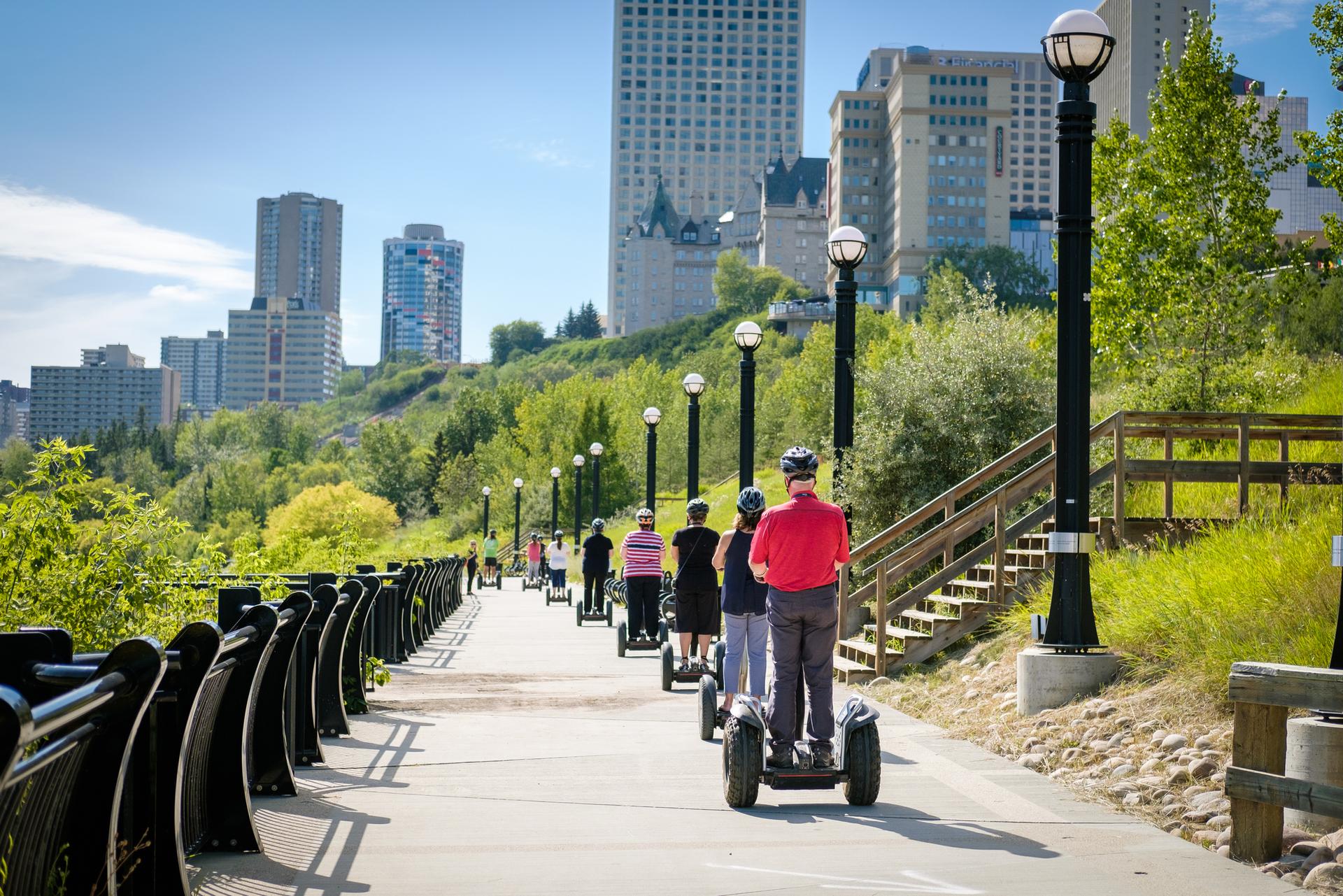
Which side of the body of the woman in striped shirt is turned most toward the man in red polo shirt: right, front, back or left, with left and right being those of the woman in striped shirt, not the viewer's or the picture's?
back

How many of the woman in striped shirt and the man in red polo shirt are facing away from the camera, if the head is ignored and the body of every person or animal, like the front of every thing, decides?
2

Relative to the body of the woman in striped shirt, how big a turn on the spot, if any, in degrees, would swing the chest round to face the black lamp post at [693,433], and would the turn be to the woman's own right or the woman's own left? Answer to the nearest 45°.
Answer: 0° — they already face it

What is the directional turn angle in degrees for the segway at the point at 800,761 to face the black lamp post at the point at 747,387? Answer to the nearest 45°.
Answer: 0° — it already faces it

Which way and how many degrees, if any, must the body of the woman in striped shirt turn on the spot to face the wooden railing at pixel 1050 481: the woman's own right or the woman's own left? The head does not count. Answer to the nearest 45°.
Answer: approximately 135° to the woman's own right

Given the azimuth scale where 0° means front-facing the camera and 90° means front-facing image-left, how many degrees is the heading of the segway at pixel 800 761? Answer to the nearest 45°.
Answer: approximately 180°

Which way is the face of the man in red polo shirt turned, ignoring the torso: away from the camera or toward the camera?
away from the camera

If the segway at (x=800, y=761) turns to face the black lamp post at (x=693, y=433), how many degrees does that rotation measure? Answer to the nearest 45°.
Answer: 0° — it already faces it

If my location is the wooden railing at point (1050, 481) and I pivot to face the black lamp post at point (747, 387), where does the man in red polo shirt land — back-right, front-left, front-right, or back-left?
back-left

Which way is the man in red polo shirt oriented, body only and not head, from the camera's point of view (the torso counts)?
away from the camera

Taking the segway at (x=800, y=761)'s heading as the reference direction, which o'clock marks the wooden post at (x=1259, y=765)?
The wooden post is roughly at 4 o'clock from the segway.

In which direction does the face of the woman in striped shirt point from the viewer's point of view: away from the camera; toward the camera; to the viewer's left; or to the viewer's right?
away from the camera

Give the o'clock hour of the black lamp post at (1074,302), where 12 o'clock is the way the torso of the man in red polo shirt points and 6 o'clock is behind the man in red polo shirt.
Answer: The black lamp post is roughly at 1 o'clock from the man in red polo shirt.

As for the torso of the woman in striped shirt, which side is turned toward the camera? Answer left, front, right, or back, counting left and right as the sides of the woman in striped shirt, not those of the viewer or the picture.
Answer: back
